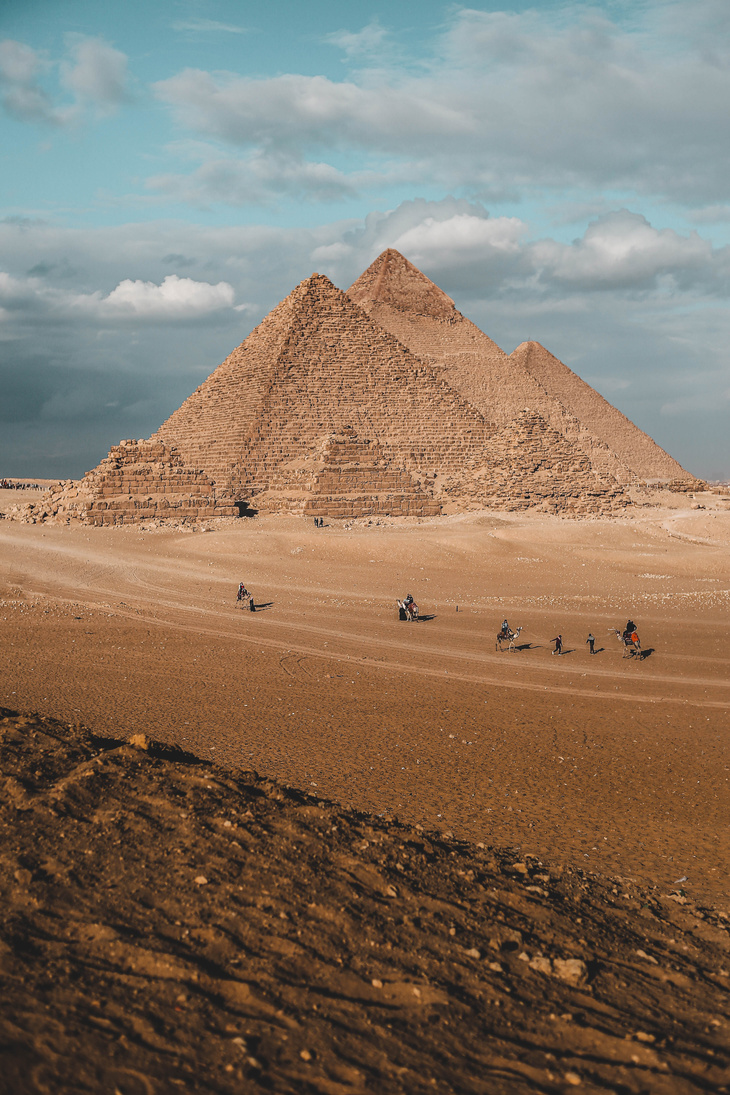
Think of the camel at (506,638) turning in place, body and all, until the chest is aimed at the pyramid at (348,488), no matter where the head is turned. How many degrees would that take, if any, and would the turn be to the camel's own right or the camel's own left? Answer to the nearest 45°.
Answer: approximately 90° to the camel's own left

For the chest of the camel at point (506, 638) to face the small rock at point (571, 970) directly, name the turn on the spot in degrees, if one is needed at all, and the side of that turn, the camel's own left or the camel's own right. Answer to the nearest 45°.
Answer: approximately 90° to the camel's own right

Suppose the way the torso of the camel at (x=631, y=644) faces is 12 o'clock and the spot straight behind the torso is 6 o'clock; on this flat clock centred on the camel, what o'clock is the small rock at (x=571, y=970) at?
The small rock is roughly at 9 o'clock from the camel.

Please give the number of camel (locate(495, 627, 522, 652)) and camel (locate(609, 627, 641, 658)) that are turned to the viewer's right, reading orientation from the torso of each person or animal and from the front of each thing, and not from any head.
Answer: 1

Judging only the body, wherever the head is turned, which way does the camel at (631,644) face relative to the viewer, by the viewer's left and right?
facing to the left of the viewer

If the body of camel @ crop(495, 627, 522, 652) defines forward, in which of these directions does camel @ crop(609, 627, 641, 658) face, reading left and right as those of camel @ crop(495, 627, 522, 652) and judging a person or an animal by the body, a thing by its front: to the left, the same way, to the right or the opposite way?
the opposite way

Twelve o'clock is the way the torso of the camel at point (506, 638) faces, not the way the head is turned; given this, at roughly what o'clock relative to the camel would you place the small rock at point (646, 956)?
The small rock is roughly at 3 o'clock from the camel.

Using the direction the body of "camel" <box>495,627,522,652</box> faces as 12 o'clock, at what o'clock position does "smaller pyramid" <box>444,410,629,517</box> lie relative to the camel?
The smaller pyramid is roughly at 9 o'clock from the camel.

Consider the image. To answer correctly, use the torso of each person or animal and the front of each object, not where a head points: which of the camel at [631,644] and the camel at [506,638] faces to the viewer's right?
the camel at [506,638]

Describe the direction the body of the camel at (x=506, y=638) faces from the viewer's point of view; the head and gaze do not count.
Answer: to the viewer's right
